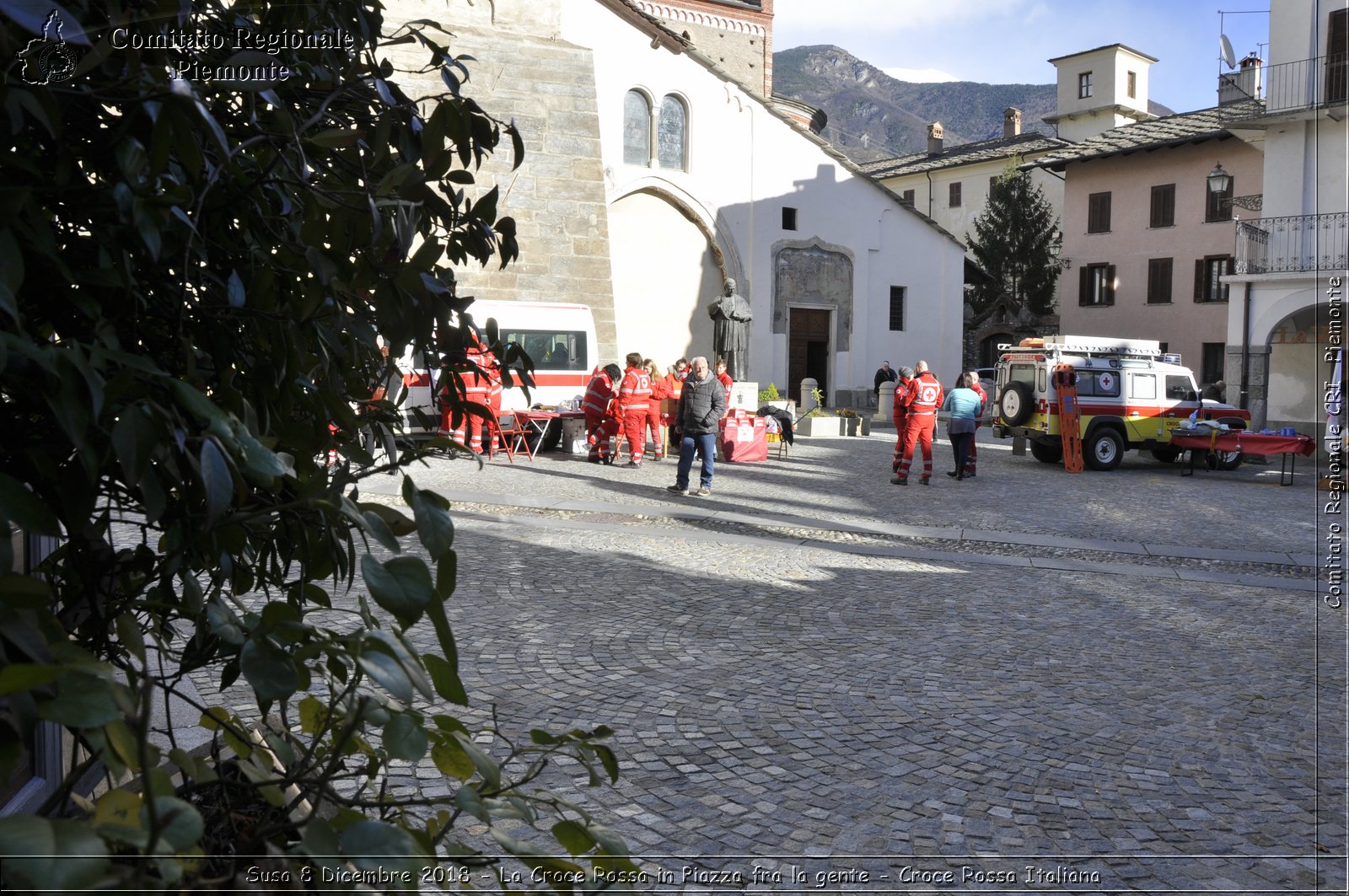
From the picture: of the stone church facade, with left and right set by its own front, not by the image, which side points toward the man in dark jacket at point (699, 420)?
front

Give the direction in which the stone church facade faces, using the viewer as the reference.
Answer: facing the viewer

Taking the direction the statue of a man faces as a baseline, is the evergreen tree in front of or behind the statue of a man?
behind

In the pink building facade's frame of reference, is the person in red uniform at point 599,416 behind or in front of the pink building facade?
in front

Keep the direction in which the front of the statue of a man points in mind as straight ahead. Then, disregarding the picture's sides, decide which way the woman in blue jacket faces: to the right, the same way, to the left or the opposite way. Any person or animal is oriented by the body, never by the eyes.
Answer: the opposite way

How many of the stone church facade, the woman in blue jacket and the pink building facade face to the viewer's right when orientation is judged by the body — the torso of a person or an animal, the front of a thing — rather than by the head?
0

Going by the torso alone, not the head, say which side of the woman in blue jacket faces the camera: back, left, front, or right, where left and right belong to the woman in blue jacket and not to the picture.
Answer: back

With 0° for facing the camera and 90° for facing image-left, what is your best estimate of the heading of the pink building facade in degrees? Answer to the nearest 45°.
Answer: approximately 45°

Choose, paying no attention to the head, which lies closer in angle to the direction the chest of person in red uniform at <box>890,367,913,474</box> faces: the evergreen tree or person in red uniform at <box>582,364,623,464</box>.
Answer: the evergreen tree

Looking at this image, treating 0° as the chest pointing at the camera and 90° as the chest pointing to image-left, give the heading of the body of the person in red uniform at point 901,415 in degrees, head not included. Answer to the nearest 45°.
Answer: approximately 270°

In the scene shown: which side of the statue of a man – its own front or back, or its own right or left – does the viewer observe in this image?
front

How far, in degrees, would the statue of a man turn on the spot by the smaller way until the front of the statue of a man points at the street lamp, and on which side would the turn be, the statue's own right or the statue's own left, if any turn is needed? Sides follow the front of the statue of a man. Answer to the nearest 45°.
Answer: approximately 90° to the statue's own left

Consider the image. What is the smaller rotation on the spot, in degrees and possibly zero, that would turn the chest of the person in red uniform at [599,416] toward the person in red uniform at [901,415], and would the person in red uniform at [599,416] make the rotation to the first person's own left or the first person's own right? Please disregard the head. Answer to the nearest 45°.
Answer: approximately 45° to the first person's own right

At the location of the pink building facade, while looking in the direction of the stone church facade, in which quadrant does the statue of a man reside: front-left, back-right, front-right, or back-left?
front-left

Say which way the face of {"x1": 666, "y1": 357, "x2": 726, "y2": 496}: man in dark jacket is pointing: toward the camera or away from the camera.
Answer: toward the camera
